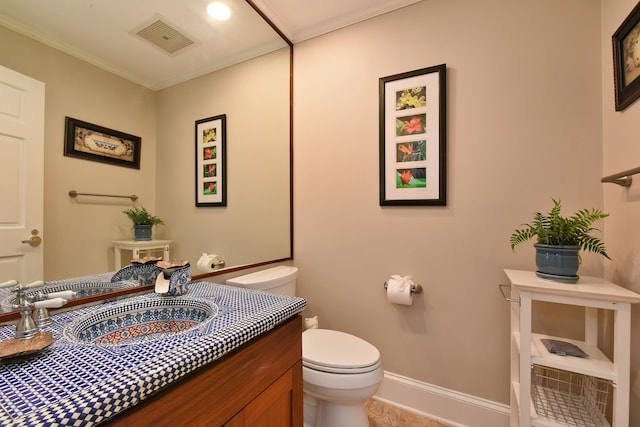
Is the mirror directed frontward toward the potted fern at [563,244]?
yes

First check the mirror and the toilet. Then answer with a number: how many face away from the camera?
0

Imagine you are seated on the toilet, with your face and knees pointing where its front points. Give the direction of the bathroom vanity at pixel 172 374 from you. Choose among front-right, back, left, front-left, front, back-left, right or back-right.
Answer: right

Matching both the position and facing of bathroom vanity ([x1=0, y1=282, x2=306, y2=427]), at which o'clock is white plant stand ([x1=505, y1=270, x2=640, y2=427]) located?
The white plant stand is roughly at 11 o'clock from the bathroom vanity.

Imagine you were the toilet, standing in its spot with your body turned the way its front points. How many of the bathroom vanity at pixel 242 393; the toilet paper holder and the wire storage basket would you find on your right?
1

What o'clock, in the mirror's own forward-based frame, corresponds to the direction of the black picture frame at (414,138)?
The black picture frame is roughly at 11 o'clock from the mirror.

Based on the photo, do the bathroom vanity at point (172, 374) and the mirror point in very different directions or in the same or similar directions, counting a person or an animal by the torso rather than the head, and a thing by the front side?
same or similar directions

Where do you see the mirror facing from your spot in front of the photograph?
facing the viewer and to the right of the viewer

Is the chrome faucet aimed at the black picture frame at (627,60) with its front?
yes

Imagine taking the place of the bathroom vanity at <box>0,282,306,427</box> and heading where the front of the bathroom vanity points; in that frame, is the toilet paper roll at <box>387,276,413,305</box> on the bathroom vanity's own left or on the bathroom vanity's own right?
on the bathroom vanity's own left

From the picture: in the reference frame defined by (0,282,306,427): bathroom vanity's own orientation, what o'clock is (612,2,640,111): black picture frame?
The black picture frame is roughly at 11 o'clock from the bathroom vanity.

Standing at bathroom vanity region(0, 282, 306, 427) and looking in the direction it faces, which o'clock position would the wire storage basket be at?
The wire storage basket is roughly at 11 o'clock from the bathroom vanity.

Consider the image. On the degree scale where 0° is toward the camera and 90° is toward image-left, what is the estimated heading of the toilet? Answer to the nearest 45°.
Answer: approximately 315°

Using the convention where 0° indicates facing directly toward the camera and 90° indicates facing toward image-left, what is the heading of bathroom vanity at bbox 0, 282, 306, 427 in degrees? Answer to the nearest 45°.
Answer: approximately 315°
